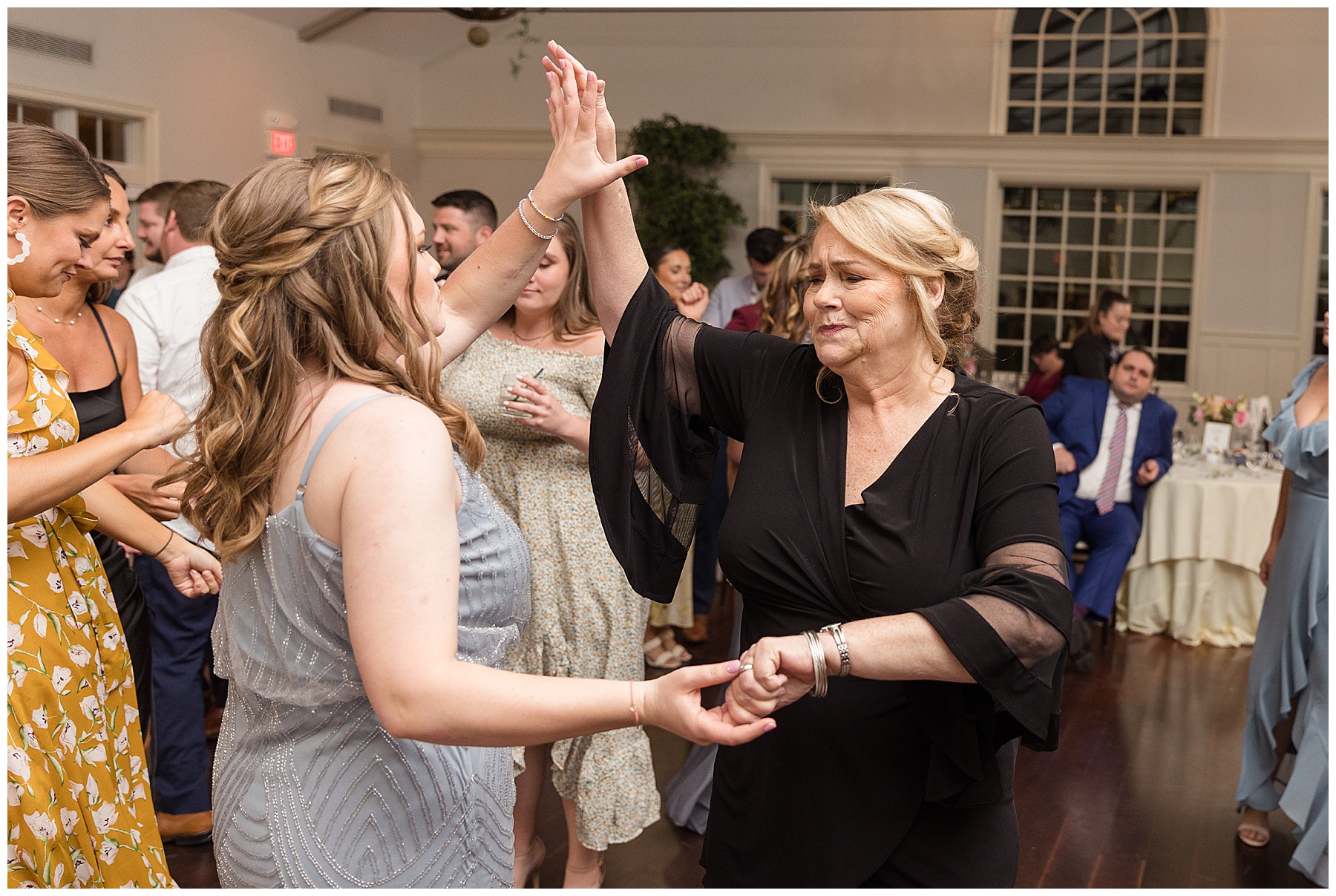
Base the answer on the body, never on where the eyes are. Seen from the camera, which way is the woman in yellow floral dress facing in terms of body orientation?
to the viewer's right

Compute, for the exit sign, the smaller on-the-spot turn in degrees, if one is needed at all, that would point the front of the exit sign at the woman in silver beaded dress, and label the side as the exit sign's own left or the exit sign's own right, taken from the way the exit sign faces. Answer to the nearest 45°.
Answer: approximately 45° to the exit sign's own right

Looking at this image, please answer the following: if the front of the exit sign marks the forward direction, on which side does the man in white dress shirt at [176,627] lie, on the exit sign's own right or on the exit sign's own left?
on the exit sign's own right

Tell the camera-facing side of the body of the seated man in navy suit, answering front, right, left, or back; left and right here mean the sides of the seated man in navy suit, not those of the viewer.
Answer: front

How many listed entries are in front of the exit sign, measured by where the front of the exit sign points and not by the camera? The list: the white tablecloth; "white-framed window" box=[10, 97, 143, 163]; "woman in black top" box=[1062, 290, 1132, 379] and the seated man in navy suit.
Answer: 3

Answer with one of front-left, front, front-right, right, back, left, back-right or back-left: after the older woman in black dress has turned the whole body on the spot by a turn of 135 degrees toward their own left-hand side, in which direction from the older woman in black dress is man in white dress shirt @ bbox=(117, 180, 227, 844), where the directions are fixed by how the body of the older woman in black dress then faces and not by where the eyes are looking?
back-left

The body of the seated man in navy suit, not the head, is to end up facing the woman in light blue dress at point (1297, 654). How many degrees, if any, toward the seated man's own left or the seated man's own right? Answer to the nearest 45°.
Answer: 0° — they already face them

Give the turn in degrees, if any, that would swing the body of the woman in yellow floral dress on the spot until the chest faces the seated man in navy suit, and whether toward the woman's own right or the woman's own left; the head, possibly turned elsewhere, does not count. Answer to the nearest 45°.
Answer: approximately 45° to the woman's own left

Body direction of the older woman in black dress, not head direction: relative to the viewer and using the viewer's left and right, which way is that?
facing the viewer and to the left of the viewer

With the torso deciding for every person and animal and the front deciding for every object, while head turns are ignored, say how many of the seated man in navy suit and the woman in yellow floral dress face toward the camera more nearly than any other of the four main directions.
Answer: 1

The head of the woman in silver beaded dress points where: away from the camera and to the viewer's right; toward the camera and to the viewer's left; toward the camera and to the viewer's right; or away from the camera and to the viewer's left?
away from the camera and to the viewer's right

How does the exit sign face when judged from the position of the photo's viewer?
facing the viewer and to the right of the viewer

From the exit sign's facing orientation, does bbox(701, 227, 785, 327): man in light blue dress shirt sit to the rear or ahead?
ahead
